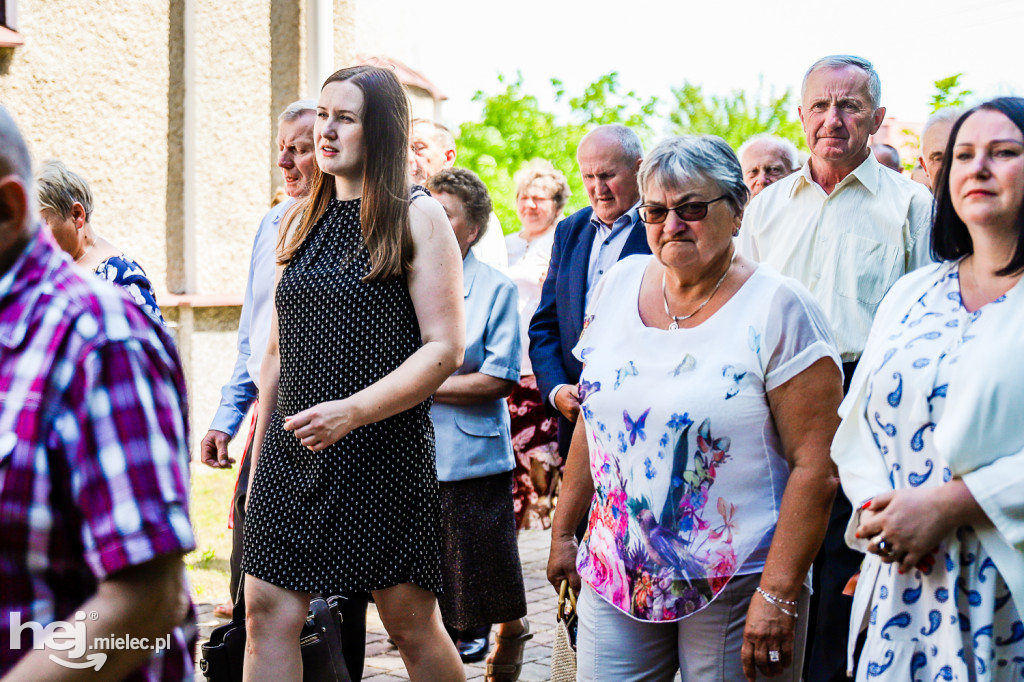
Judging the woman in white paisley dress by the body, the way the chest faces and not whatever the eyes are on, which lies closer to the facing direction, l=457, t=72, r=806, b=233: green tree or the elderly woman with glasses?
the elderly woman with glasses

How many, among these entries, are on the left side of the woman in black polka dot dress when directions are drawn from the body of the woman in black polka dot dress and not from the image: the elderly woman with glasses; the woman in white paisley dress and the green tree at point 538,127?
2

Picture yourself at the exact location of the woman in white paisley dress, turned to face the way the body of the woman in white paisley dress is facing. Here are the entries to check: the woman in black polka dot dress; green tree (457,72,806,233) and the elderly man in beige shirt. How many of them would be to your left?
0

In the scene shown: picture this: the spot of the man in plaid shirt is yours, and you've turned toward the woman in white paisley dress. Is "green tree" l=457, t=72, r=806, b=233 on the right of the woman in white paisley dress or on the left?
left

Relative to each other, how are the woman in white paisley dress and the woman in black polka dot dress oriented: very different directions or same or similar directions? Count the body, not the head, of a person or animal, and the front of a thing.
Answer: same or similar directions

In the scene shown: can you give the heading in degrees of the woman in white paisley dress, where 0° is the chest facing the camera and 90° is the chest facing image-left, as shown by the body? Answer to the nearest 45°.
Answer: approximately 45°

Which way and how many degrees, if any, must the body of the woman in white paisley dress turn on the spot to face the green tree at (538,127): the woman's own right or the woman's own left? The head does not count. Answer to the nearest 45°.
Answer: approximately 135° to the woman's own right

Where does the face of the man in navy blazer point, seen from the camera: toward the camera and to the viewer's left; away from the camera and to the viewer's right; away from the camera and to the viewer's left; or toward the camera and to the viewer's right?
toward the camera and to the viewer's left

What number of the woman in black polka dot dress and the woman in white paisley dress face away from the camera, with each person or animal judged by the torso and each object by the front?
0

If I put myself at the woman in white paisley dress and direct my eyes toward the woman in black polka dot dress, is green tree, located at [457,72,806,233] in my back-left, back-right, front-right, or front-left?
front-right

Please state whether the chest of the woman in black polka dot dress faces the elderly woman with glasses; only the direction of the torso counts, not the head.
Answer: no

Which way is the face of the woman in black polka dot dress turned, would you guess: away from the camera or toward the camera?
toward the camera

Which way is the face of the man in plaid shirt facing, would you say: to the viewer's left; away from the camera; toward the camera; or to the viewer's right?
to the viewer's left

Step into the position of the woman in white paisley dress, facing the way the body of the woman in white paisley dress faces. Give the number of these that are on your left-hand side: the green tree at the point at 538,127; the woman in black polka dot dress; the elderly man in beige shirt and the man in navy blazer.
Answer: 0

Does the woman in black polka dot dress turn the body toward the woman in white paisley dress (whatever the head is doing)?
no

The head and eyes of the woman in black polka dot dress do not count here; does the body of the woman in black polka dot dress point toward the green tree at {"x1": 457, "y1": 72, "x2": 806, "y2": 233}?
no

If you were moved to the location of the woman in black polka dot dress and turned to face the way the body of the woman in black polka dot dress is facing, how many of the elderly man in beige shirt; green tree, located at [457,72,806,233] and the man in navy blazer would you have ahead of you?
0
